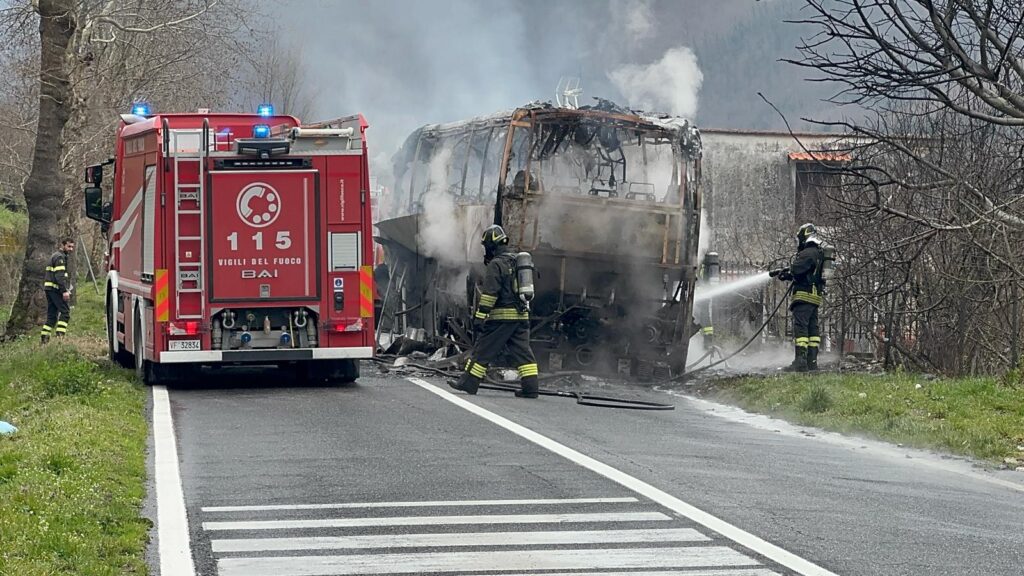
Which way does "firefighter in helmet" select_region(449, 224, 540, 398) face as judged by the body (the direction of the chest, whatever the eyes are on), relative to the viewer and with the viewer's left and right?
facing to the left of the viewer

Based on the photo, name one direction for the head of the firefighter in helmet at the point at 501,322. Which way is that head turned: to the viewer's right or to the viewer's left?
to the viewer's left

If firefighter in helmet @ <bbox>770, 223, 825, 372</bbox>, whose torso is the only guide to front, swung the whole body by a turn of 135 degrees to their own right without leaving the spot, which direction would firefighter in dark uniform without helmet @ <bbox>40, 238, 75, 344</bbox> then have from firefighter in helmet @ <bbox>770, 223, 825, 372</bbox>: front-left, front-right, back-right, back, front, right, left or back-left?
back-left

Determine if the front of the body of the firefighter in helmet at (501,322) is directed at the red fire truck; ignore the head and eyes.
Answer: yes

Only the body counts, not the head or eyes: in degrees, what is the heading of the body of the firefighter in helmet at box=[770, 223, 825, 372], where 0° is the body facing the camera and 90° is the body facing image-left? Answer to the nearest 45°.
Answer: approximately 90°

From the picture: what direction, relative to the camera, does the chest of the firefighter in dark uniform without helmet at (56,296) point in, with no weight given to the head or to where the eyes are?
to the viewer's right

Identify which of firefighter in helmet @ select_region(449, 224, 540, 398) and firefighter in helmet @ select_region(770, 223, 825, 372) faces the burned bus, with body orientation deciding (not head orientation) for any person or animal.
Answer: firefighter in helmet @ select_region(770, 223, 825, 372)

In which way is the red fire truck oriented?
away from the camera

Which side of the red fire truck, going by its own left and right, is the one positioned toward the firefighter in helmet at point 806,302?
right

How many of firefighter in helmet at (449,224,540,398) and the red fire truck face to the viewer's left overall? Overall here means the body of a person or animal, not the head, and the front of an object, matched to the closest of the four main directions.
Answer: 1

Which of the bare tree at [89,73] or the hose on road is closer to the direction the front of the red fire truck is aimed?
the bare tree
